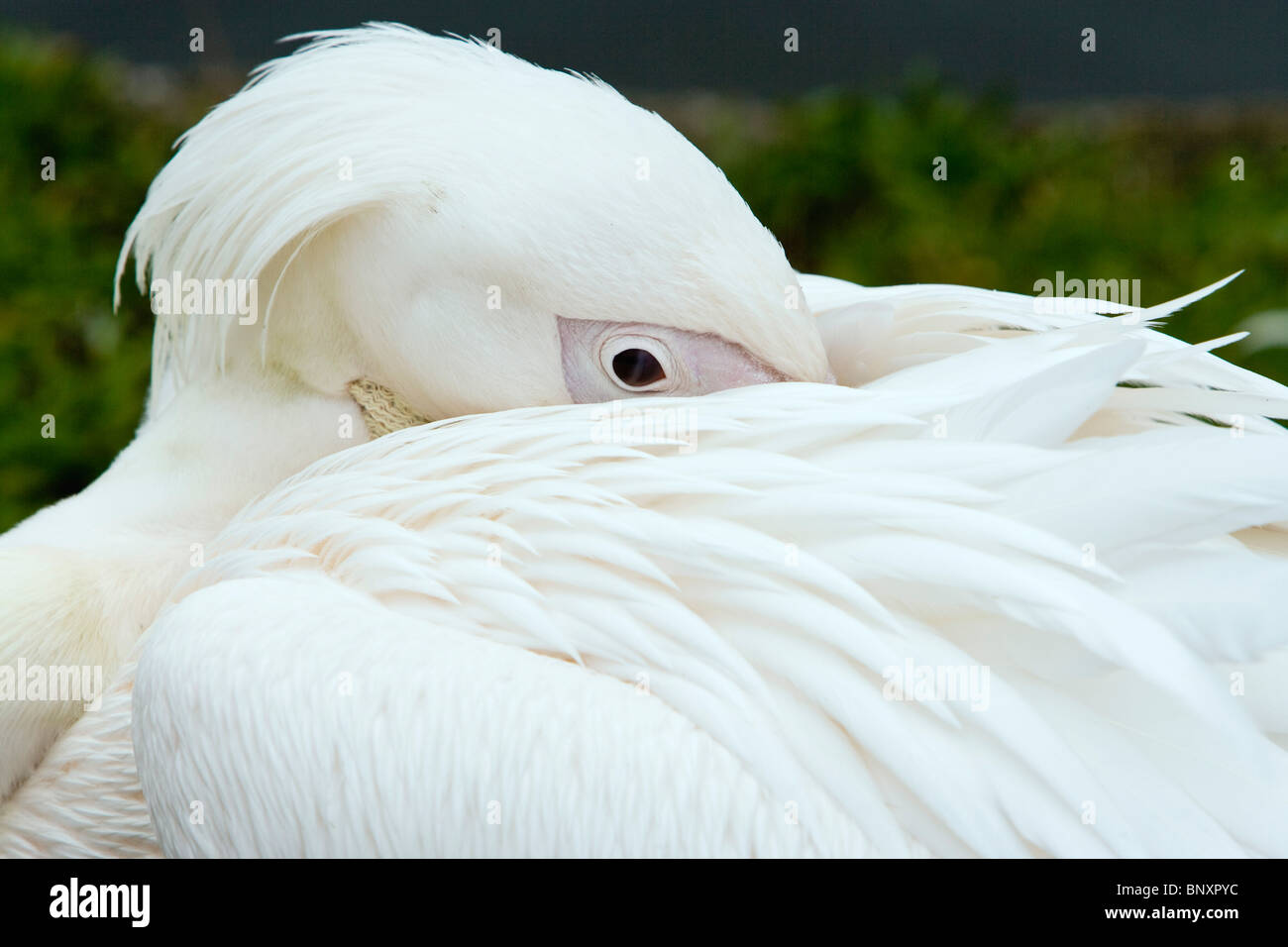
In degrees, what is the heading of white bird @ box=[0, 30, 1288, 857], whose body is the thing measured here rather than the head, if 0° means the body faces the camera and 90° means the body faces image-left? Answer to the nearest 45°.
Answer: approximately 90°
